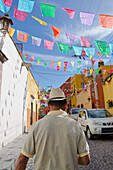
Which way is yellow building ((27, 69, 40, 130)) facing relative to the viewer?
to the viewer's right

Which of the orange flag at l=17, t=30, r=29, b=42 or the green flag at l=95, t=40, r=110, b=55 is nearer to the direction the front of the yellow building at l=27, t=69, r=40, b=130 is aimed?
the green flag

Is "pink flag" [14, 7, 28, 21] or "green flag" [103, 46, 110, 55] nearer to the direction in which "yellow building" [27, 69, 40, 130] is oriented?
the green flag

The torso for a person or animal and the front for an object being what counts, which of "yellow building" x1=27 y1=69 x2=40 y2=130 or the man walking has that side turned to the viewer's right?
the yellow building

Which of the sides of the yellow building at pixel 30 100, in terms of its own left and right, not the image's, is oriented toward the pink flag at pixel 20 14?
right

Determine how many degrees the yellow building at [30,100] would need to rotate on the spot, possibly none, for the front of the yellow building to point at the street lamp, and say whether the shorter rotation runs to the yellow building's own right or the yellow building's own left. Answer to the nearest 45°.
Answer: approximately 90° to the yellow building's own right

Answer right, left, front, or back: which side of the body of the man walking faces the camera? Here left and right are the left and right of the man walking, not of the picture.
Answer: back

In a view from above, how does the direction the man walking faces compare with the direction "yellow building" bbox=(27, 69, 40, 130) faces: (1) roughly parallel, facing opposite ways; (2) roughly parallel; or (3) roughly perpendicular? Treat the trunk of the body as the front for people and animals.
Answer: roughly perpendicular

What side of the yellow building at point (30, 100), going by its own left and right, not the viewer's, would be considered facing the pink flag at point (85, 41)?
right

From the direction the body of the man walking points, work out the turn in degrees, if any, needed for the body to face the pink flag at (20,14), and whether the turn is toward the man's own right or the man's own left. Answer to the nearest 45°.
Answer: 0° — they already face it

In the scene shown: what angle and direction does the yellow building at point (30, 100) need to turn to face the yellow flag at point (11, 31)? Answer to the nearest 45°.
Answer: approximately 90° to its right

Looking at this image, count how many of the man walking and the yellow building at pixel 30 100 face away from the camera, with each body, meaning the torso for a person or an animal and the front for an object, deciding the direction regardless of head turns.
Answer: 1
